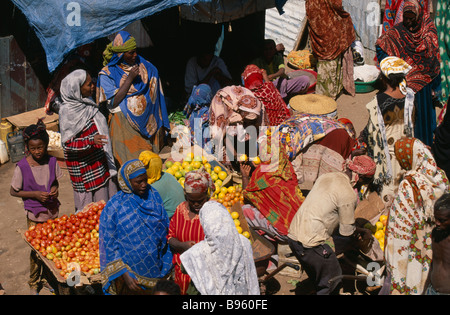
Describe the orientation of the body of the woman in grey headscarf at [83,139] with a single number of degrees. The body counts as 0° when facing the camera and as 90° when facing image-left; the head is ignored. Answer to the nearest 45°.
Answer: approximately 270°

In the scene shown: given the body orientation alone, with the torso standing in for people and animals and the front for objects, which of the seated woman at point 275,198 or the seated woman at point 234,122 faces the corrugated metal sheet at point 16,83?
the seated woman at point 275,198

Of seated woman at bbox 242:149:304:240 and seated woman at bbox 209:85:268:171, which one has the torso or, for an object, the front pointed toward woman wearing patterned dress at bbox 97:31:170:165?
seated woman at bbox 242:149:304:240

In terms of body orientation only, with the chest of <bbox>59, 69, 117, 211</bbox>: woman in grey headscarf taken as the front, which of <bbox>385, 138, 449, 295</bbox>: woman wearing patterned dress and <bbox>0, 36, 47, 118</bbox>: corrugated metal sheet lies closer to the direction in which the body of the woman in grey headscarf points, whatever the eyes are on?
the woman wearing patterned dress

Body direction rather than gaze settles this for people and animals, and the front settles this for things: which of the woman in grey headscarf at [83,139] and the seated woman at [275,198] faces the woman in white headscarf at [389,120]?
the woman in grey headscarf at [83,139]

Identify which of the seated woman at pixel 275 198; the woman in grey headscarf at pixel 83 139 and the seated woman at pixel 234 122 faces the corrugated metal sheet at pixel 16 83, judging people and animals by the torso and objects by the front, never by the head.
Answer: the seated woman at pixel 275 198

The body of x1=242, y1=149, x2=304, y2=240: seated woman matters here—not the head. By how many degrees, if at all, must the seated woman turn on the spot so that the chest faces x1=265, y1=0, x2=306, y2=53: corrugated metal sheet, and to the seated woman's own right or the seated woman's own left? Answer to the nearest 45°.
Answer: approximately 45° to the seated woman's own right

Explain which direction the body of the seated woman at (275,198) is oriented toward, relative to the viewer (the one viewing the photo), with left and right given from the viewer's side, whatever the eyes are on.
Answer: facing away from the viewer and to the left of the viewer

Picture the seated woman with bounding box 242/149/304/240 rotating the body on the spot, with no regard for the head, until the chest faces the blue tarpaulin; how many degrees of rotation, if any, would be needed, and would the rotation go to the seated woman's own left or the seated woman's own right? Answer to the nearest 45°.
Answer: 0° — they already face it

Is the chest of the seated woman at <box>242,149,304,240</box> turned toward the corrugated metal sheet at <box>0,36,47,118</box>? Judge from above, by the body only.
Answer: yes
